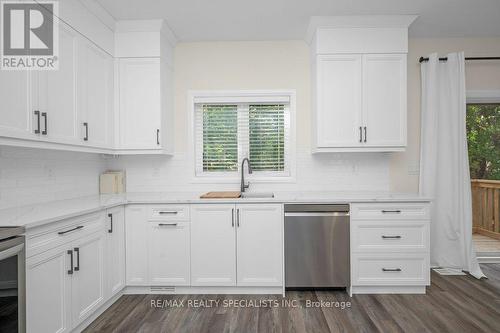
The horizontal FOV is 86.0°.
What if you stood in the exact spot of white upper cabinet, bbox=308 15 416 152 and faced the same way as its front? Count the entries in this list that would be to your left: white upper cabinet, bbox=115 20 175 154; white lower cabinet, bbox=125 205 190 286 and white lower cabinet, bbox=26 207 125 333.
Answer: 0

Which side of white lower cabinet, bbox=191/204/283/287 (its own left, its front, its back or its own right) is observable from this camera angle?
front

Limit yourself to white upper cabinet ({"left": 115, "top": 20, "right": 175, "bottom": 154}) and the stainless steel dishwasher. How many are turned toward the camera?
2

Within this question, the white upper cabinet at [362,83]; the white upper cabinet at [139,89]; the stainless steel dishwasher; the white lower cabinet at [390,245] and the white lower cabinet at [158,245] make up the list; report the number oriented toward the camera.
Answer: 5

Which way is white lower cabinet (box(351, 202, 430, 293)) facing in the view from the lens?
facing the viewer

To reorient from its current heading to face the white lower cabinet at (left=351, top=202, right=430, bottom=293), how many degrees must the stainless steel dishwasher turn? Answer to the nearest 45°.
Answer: approximately 90° to its left

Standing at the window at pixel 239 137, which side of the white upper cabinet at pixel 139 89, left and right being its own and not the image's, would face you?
left

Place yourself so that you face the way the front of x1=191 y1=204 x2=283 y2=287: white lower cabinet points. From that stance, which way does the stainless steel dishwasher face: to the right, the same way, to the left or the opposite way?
the same way

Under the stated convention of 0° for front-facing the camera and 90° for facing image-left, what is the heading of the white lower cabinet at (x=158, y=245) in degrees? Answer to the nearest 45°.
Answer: approximately 0°

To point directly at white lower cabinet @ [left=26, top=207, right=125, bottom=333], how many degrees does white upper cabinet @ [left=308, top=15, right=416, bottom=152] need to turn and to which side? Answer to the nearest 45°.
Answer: approximately 45° to its right

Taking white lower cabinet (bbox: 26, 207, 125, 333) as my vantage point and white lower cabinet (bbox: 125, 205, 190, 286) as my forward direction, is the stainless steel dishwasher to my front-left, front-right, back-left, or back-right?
front-right

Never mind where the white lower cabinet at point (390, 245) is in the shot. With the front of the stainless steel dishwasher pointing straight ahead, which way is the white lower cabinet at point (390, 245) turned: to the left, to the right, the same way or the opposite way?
the same way

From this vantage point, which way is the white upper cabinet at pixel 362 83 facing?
toward the camera

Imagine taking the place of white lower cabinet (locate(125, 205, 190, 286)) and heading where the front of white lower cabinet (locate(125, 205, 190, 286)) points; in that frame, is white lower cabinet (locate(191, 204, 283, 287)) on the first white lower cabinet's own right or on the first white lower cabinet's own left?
on the first white lower cabinet's own left
